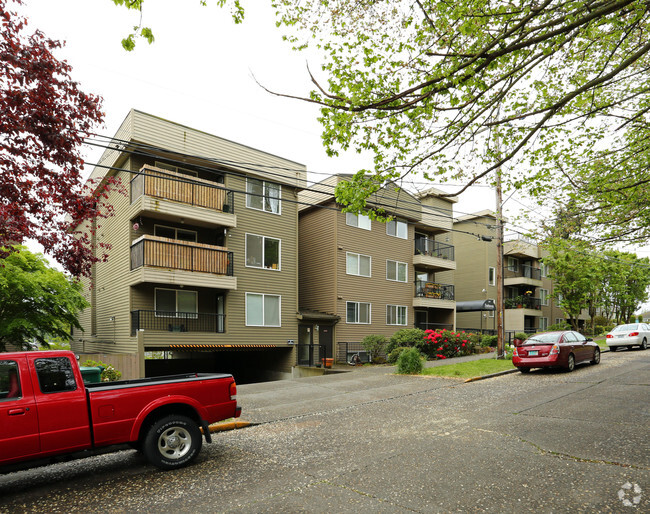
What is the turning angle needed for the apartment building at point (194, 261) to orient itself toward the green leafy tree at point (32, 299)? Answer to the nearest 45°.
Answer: approximately 135° to its right

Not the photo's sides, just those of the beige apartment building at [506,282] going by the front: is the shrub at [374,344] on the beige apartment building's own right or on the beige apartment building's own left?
on the beige apartment building's own right

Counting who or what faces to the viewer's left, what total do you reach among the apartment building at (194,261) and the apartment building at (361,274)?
0

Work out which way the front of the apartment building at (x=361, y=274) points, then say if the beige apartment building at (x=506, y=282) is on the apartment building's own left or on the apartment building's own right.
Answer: on the apartment building's own left

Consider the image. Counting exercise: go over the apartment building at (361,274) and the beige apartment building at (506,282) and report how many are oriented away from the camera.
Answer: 0

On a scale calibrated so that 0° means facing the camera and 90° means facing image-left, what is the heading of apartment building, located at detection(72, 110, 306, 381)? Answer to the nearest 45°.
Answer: approximately 315°
